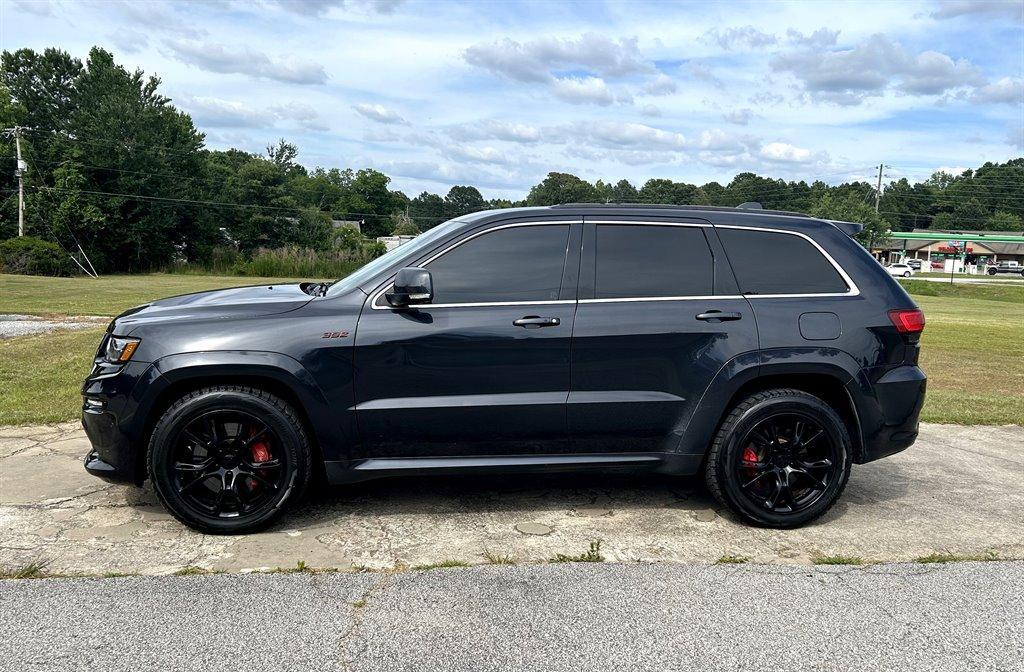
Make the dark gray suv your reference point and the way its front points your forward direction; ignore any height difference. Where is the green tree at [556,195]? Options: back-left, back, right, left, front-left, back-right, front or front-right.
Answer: right

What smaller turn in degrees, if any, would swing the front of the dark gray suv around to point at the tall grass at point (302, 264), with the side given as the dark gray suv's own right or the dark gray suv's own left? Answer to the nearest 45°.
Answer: approximately 90° to the dark gray suv's own right

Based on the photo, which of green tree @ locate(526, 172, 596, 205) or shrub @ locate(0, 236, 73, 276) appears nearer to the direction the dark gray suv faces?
the shrub

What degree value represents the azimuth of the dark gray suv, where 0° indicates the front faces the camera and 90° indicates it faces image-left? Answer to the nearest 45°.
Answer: approximately 90°

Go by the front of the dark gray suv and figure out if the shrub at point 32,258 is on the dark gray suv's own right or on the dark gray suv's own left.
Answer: on the dark gray suv's own right
